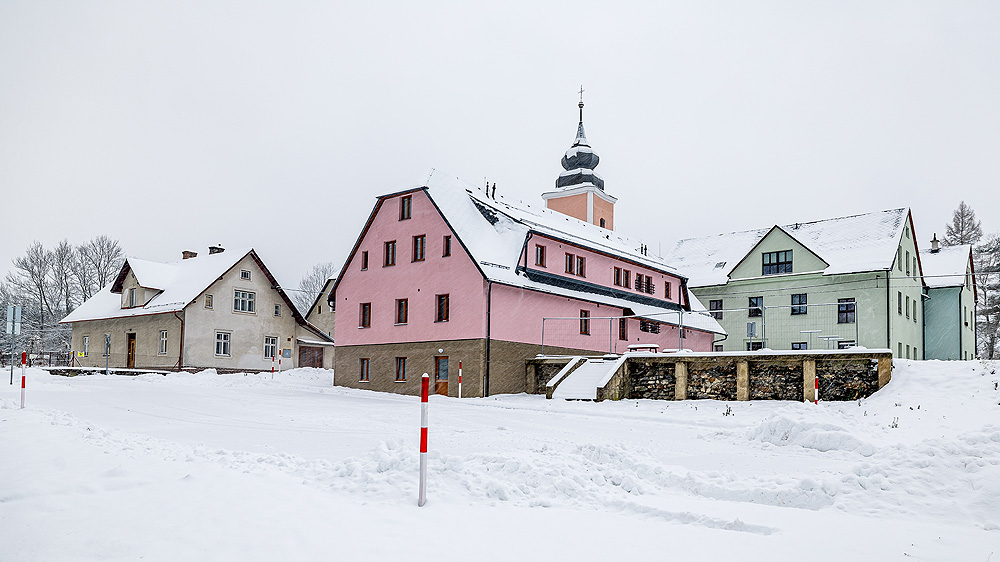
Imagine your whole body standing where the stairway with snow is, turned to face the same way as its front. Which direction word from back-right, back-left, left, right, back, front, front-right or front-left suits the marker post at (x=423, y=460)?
front-left

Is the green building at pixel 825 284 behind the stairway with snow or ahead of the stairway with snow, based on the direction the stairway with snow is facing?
behind

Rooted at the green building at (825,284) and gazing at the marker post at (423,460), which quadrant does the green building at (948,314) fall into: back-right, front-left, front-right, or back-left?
back-left

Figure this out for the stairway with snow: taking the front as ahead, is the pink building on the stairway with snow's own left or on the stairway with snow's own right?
on the stairway with snow's own right

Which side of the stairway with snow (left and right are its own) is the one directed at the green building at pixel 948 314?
back

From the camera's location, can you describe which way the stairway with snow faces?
facing the viewer and to the left of the viewer

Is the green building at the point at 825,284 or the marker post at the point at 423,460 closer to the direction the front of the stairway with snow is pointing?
the marker post

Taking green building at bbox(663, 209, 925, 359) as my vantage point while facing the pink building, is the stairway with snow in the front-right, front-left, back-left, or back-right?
front-left

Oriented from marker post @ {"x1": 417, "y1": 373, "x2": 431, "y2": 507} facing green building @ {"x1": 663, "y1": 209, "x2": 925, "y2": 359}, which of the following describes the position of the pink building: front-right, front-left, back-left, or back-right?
front-left
